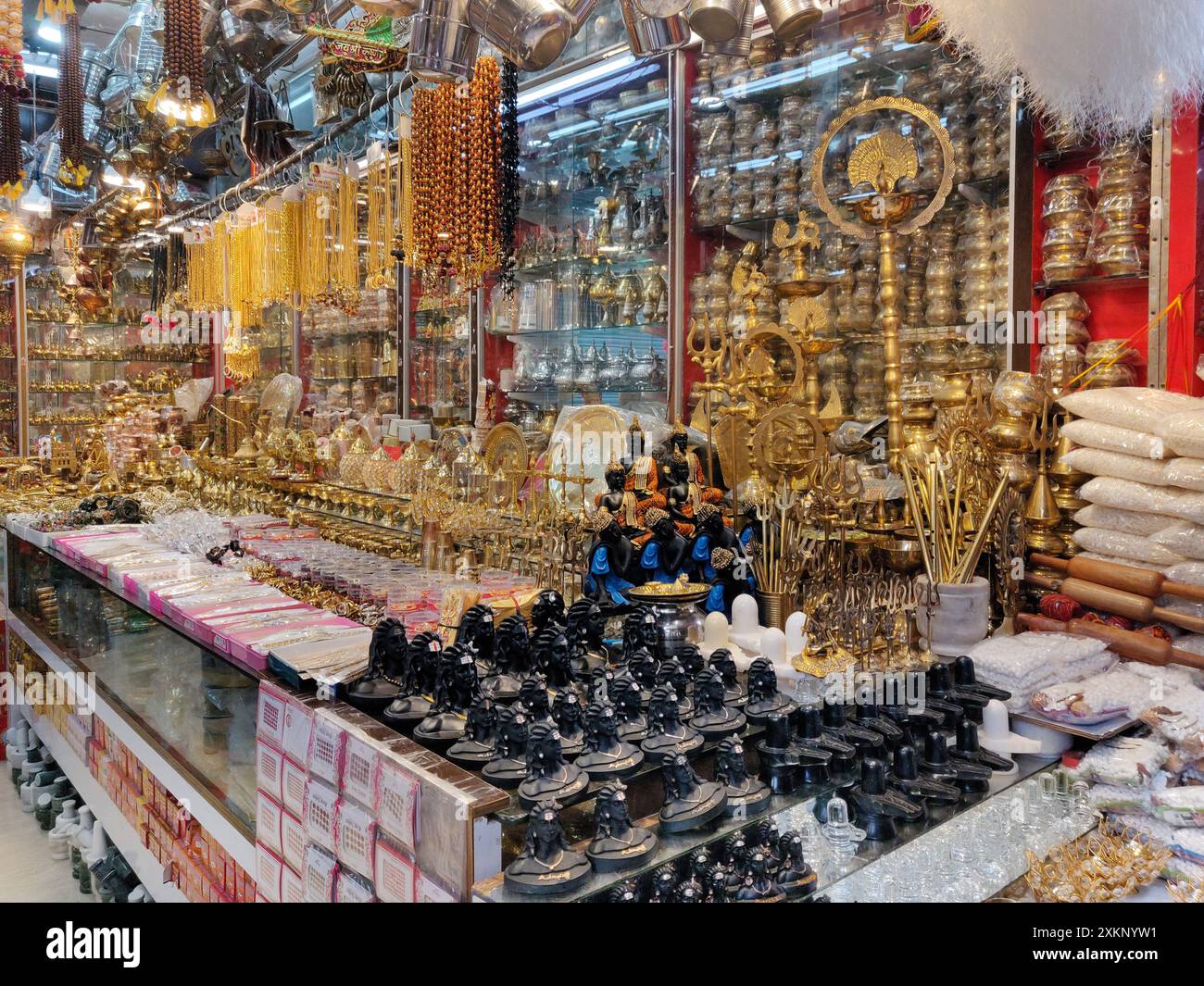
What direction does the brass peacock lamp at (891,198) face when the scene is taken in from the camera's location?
facing the viewer

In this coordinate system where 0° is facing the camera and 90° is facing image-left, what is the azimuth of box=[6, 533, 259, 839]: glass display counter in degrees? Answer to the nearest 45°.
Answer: approximately 45°

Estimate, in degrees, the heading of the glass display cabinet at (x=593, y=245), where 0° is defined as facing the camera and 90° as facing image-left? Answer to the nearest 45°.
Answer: approximately 45°

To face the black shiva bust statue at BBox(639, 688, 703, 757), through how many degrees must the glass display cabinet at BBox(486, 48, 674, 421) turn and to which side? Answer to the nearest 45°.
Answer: approximately 45° to its left

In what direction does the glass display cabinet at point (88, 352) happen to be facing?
toward the camera

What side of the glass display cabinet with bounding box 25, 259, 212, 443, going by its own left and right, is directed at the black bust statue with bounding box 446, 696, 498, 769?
front

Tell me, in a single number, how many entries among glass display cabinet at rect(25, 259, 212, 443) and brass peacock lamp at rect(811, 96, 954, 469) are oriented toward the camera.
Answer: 2

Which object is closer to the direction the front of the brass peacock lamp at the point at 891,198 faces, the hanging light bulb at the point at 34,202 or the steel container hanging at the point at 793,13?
the steel container hanging

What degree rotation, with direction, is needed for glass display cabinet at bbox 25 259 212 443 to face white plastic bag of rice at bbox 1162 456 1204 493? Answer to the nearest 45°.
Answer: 0° — it already faces it
